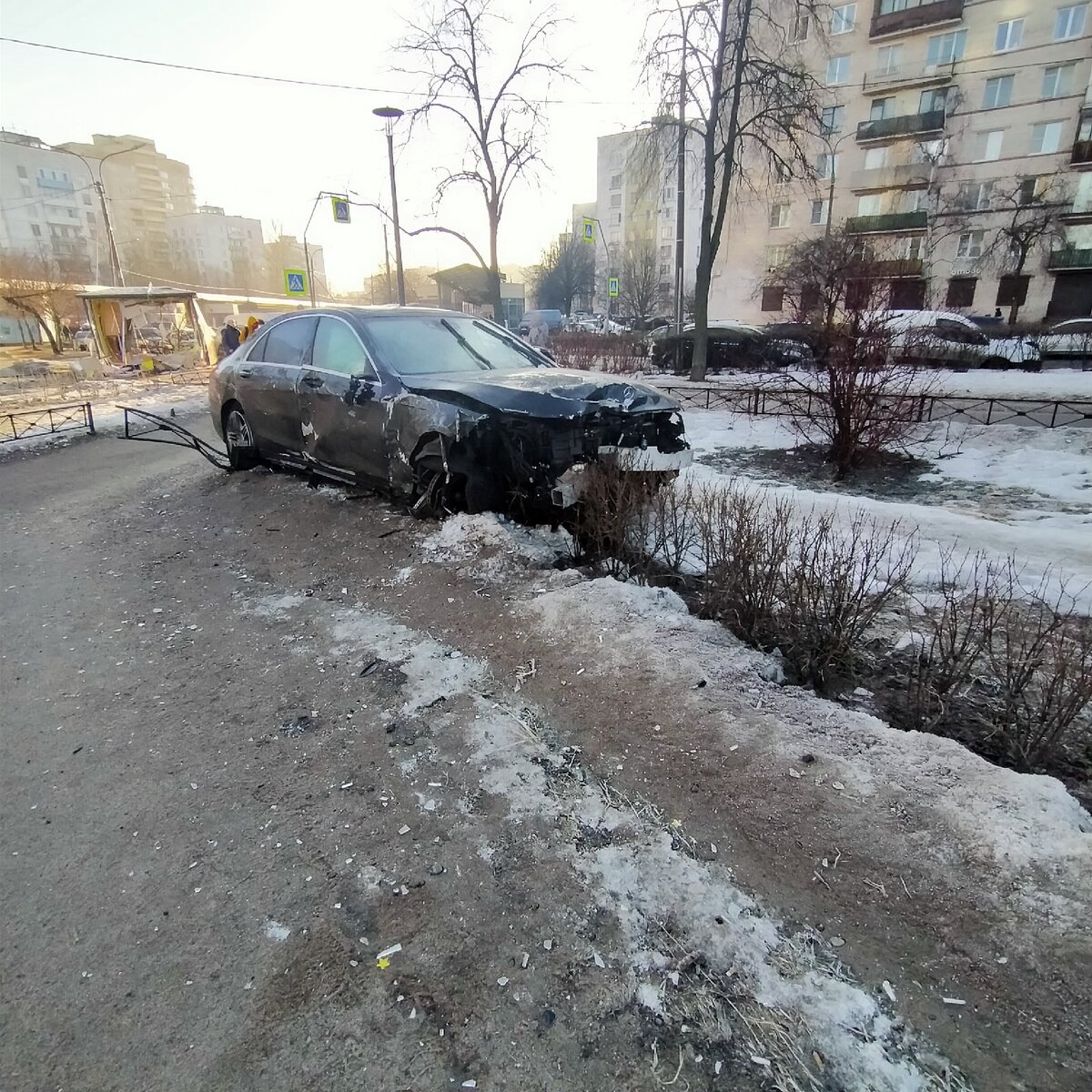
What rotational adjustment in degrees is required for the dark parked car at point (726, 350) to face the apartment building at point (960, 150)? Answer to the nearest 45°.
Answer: approximately 45° to its left

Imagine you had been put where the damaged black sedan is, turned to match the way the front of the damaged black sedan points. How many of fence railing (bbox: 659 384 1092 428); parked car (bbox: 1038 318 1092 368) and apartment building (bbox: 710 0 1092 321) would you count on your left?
3

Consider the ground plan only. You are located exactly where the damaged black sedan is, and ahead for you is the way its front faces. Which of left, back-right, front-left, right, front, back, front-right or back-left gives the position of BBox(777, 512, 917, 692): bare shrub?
front

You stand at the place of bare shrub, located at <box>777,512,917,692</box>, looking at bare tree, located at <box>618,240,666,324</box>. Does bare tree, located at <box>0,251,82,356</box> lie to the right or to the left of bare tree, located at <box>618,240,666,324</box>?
left

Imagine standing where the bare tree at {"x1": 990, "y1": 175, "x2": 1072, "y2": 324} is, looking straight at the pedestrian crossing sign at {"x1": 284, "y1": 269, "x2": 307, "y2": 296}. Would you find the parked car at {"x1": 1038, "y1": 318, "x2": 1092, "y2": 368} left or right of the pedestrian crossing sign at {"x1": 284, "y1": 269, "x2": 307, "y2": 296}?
left

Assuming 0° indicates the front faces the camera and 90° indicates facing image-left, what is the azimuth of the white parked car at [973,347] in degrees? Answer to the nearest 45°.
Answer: approximately 270°

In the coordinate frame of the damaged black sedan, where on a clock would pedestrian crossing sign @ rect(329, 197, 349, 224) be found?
The pedestrian crossing sign is roughly at 7 o'clock from the damaged black sedan.

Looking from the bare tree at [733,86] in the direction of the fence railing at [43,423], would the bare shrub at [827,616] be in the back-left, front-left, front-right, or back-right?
front-left

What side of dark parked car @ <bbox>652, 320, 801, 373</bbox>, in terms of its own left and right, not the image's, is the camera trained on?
right

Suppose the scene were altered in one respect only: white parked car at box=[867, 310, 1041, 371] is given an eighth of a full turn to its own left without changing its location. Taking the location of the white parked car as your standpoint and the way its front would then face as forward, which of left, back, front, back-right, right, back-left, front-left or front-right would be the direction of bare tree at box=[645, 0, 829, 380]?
back

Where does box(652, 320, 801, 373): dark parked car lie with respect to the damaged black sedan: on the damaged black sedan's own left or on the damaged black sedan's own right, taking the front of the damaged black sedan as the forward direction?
on the damaged black sedan's own left

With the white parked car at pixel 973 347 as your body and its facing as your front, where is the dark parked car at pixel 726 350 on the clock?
The dark parked car is roughly at 5 o'clock from the white parked car.

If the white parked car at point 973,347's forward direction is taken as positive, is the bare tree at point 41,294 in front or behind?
behind

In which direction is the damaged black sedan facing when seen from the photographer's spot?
facing the viewer and to the right of the viewer

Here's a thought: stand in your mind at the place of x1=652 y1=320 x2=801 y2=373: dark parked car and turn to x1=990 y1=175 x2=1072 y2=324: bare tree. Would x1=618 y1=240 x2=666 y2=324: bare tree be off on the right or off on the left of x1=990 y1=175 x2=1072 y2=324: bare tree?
left

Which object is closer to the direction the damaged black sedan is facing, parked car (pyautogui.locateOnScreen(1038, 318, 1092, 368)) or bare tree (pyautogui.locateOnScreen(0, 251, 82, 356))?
the parked car
